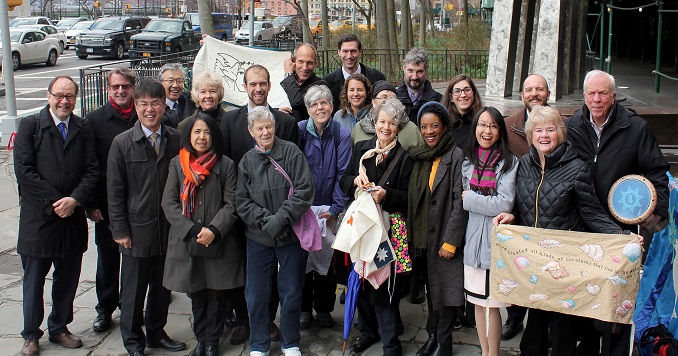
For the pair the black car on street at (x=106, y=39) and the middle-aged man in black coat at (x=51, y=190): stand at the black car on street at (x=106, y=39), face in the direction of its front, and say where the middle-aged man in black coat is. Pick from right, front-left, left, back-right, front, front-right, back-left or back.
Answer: front-left

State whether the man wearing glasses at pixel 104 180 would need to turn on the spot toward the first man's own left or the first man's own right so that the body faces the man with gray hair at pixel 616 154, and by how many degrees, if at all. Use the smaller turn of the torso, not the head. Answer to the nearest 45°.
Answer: approximately 45° to the first man's own left

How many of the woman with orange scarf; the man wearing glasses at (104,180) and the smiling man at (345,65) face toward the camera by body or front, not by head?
3

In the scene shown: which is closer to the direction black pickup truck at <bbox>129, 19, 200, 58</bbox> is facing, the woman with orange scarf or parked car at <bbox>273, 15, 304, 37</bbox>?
the woman with orange scarf

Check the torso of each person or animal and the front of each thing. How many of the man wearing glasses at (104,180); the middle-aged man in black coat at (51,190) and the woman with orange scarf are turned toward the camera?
3

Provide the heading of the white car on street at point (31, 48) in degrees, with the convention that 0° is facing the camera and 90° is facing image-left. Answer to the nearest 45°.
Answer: approximately 45°

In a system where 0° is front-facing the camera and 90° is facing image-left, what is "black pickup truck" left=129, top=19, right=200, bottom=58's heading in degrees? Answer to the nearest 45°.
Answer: approximately 45°

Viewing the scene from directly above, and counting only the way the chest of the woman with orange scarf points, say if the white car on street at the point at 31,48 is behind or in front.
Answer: behind

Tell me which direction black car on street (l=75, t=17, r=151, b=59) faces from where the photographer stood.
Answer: facing the viewer and to the left of the viewer

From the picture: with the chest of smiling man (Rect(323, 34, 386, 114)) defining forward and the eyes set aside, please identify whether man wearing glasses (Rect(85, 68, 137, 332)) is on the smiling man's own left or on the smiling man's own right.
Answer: on the smiling man's own right
